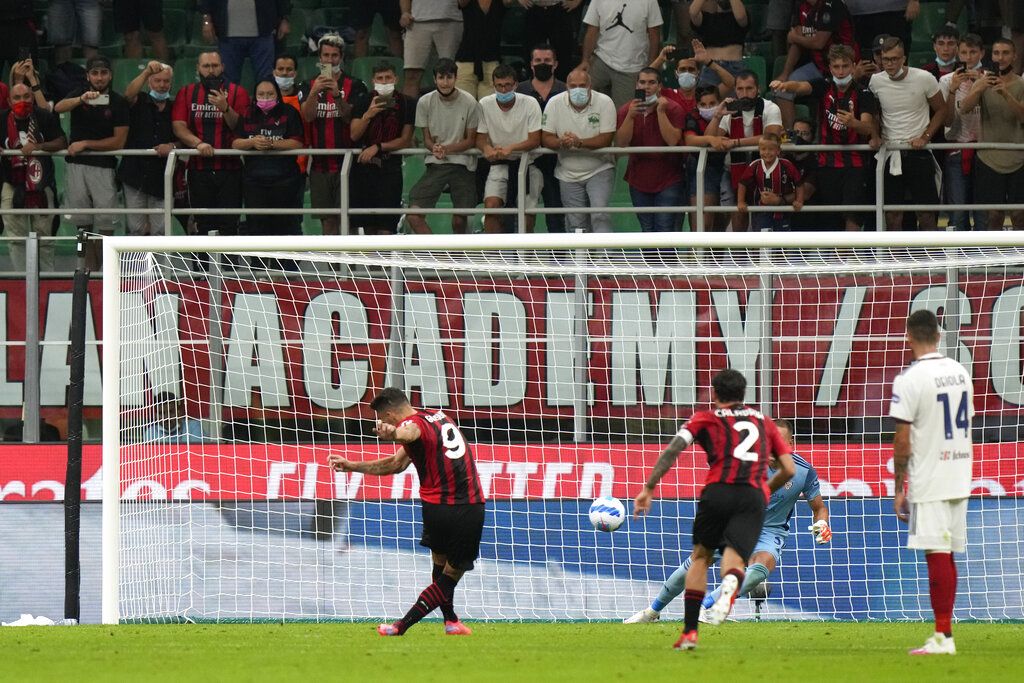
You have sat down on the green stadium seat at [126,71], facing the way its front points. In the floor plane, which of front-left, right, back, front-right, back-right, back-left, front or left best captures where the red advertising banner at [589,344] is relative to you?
front-left

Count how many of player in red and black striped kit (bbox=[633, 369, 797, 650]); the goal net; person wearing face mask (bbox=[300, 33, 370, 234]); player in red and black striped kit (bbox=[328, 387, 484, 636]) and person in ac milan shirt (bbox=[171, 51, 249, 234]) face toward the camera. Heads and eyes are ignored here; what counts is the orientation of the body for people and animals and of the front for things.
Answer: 3

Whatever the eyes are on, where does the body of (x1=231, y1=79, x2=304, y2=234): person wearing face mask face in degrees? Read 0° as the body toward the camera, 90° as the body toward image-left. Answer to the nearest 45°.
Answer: approximately 0°

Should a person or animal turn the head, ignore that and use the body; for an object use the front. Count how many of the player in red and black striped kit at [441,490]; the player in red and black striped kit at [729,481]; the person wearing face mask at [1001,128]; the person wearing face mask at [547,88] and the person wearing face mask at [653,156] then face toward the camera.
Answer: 3

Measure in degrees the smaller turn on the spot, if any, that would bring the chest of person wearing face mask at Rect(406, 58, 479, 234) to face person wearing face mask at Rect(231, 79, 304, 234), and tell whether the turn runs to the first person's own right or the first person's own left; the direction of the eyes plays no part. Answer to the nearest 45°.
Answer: approximately 90° to the first person's own right

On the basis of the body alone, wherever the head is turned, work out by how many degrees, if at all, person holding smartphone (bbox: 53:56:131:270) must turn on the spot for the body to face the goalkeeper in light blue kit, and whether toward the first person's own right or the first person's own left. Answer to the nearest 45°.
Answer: approximately 45° to the first person's own left

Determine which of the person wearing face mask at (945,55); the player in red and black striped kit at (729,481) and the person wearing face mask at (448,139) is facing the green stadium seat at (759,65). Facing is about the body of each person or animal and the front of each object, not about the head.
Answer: the player in red and black striped kit

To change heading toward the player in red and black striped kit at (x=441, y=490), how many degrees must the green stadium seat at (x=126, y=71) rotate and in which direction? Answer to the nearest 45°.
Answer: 0° — it already faces them

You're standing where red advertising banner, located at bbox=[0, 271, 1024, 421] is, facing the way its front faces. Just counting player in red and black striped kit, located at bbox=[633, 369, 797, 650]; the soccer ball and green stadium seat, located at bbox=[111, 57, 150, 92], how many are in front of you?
2

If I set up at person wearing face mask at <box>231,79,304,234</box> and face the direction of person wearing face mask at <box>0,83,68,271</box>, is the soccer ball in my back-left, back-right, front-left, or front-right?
back-left

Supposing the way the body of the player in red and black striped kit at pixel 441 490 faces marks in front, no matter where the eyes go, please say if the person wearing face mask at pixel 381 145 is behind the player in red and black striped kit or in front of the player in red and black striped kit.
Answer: in front

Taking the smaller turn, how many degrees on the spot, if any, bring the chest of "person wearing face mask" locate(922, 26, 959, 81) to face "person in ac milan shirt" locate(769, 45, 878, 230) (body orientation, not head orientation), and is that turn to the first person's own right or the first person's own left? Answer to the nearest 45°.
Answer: approximately 45° to the first person's own right
